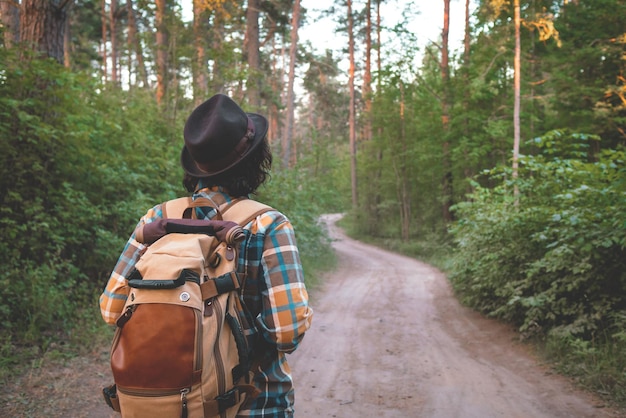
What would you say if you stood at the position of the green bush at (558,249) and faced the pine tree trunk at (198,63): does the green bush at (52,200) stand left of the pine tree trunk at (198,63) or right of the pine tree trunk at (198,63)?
left

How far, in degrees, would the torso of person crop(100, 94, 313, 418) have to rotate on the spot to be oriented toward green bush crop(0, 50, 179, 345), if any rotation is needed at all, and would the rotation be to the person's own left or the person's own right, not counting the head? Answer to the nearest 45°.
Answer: approximately 45° to the person's own left

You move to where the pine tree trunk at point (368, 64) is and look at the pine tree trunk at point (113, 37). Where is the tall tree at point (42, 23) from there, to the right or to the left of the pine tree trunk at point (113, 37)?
left

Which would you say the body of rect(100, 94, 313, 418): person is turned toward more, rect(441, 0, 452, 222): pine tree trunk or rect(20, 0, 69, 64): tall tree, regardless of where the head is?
the pine tree trunk

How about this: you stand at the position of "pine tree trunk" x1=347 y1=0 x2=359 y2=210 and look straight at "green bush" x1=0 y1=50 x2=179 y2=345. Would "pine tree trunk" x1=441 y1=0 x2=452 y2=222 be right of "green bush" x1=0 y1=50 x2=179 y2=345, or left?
left

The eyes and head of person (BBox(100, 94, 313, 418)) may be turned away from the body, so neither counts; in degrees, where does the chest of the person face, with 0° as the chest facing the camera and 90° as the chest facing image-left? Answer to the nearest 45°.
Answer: approximately 225°

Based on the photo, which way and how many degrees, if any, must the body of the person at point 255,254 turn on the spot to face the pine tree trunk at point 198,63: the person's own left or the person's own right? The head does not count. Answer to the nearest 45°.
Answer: approximately 45° to the person's own left

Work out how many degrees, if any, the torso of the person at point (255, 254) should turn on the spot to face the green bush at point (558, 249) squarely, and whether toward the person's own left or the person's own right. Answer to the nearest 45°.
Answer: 0° — they already face it

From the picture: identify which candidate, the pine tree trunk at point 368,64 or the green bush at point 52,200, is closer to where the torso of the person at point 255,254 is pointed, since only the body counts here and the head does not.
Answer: the pine tree trunk

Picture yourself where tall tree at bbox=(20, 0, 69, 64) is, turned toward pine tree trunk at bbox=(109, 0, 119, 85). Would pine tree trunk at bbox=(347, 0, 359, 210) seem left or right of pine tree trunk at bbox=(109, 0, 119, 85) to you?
right

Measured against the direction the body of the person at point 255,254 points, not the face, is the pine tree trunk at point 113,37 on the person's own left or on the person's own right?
on the person's own left
